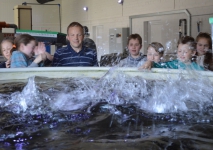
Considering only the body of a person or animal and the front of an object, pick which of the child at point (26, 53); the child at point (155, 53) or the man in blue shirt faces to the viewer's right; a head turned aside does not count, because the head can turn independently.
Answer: the child at point (26, 53)

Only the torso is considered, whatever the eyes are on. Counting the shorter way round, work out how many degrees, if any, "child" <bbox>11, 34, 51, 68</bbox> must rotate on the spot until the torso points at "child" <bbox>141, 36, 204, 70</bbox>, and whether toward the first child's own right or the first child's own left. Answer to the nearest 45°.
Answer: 0° — they already face them

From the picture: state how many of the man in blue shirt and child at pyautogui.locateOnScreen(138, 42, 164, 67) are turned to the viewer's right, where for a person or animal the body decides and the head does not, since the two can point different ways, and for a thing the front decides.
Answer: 0

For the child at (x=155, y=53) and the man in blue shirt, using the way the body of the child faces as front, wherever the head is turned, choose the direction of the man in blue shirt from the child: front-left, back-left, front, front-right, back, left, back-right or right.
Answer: front-right

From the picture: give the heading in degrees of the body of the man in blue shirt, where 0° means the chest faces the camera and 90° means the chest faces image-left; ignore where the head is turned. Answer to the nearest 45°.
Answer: approximately 0°

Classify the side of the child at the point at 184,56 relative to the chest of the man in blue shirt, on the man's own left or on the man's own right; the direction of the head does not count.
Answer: on the man's own left

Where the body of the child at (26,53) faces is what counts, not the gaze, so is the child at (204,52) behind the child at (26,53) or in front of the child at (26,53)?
in front
